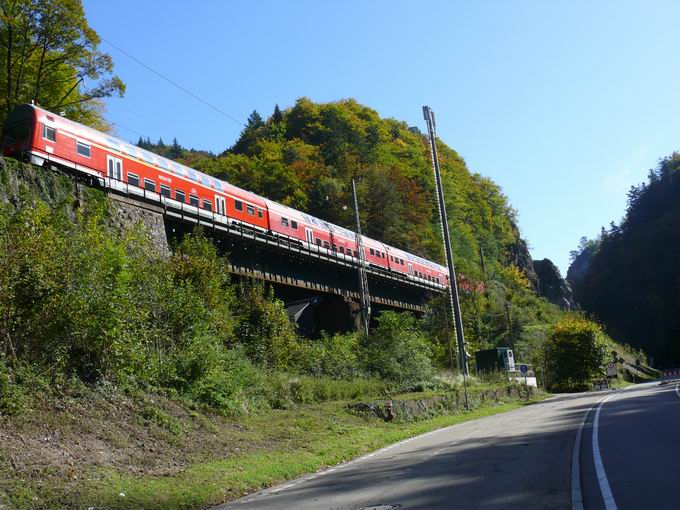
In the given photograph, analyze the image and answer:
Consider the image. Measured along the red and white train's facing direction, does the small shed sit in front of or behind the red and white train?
behind

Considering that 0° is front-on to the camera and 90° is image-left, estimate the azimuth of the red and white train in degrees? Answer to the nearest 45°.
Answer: approximately 45°

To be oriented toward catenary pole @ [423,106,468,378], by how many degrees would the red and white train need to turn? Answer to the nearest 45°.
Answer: approximately 135° to its left
